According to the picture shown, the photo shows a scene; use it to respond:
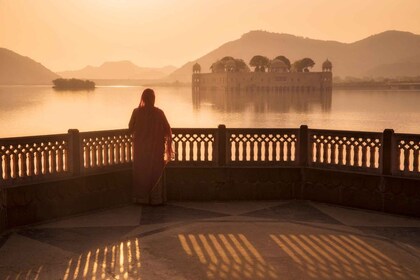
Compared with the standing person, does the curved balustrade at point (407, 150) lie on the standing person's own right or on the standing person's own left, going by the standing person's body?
on the standing person's own right

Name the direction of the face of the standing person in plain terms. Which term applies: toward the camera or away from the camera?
away from the camera

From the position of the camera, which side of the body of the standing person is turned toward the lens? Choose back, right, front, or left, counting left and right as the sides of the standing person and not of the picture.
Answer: back
